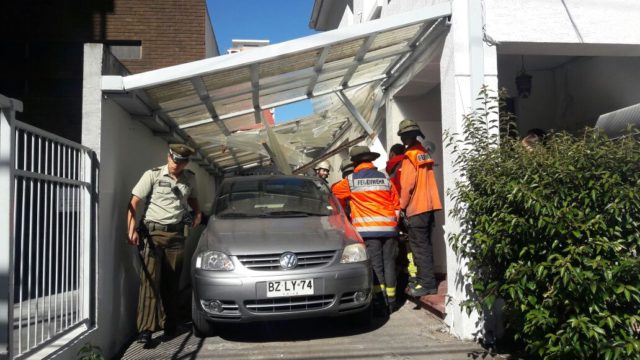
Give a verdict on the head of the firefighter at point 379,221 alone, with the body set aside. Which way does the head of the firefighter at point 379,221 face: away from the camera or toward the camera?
away from the camera

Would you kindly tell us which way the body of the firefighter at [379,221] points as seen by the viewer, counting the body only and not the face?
away from the camera

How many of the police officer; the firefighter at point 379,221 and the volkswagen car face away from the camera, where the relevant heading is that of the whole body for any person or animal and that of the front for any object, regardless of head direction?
1

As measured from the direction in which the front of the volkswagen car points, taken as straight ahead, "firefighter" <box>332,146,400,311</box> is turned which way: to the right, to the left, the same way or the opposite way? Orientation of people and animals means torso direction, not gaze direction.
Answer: the opposite way

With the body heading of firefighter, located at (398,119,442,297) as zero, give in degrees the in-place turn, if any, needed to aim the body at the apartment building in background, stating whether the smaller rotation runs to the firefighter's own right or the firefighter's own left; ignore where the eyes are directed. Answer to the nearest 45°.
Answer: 0° — they already face it

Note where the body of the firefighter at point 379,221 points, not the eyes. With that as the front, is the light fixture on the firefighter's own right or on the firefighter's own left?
on the firefighter's own right

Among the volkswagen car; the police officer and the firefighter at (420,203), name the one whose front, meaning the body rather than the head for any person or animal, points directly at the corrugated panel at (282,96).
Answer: the firefighter
